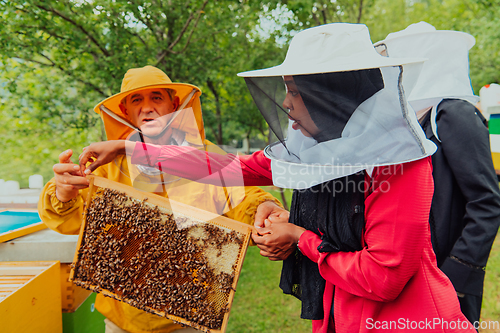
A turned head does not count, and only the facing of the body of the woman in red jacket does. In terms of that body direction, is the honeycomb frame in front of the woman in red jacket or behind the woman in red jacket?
in front

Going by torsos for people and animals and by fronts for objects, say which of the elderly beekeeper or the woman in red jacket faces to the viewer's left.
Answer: the woman in red jacket

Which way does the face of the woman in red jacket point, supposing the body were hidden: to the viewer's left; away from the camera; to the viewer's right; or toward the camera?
to the viewer's left

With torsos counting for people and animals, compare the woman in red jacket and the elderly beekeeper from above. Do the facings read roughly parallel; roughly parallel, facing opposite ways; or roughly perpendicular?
roughly perpendicular

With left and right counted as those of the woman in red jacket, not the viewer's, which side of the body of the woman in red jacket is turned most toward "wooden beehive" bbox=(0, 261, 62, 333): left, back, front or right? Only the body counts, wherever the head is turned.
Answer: front

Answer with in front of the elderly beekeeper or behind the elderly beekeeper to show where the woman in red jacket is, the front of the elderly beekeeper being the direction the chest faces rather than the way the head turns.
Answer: in front

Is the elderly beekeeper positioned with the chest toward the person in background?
no

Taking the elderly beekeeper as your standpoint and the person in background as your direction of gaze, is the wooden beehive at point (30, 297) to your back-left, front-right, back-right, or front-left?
back-right

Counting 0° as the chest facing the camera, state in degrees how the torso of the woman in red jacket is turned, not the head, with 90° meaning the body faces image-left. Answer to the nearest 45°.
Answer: approximately 90°

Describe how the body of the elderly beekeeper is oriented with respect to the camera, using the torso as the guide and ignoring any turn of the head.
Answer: toward the camera

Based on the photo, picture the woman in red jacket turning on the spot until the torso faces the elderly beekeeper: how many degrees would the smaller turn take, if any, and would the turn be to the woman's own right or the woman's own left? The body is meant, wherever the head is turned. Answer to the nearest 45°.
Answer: approximately 45° to the woman's own right

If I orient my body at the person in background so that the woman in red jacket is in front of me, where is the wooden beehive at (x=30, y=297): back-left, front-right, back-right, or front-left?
front-right

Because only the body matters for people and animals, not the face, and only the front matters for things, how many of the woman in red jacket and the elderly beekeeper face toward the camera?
1
